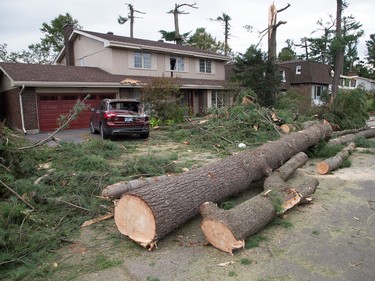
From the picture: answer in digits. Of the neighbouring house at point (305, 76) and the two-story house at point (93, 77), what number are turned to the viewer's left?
0

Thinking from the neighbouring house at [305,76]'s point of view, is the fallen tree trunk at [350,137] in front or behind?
in front

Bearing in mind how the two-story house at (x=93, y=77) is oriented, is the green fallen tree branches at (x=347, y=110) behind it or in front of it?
in front

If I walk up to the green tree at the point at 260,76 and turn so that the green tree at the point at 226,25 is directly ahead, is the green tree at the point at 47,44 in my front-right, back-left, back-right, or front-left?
front-left

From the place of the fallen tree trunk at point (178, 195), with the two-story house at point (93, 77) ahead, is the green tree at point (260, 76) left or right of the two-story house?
right

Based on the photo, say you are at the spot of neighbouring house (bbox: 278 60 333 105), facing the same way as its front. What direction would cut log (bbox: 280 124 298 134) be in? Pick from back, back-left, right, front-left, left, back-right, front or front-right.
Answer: front-right

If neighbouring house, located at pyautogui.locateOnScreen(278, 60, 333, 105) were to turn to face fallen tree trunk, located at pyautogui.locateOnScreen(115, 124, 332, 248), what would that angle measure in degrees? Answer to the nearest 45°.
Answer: approximately 45° to its right

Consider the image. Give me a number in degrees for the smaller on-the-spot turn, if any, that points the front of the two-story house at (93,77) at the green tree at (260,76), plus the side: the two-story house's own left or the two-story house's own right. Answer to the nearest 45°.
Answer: approximately 45° to the two-story house's own left

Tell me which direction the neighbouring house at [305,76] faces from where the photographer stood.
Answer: facing the viewer and to the right of the viewer

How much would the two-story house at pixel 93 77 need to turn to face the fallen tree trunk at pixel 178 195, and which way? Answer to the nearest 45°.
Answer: approximately 45° to its right
